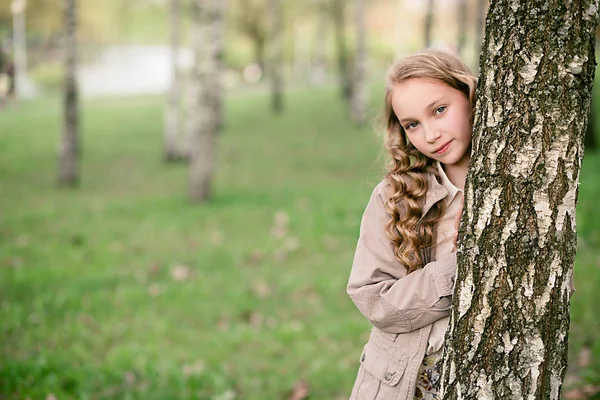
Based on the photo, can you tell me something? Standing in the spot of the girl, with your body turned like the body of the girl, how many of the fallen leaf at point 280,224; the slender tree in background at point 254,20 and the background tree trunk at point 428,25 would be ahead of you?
0

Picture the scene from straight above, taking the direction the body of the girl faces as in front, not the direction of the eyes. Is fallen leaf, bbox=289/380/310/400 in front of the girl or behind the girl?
behind

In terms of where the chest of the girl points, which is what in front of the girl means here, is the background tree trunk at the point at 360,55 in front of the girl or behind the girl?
behind

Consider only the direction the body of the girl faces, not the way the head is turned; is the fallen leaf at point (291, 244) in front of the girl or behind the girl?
behind

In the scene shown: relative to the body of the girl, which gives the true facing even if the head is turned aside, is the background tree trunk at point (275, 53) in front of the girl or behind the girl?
behind

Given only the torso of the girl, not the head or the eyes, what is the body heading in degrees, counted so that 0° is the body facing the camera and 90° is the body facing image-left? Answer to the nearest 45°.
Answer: approximately 315°

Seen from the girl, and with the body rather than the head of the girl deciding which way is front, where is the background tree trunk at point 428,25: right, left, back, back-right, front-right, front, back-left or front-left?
back-left

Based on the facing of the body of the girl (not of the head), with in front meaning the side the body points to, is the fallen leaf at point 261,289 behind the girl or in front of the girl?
behind
